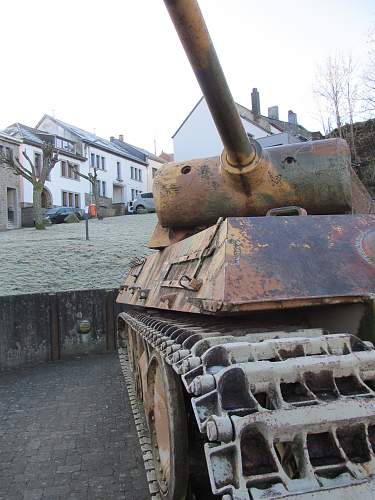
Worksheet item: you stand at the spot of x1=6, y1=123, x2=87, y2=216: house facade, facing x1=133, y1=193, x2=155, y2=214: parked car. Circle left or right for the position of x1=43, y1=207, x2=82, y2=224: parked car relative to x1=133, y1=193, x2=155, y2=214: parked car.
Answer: right

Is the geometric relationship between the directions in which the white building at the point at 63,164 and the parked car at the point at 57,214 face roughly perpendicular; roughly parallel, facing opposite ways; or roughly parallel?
roughly perpendicular

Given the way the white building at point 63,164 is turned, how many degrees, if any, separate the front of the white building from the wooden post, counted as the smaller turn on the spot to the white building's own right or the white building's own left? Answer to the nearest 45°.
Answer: approximately 45° to the white building's own right

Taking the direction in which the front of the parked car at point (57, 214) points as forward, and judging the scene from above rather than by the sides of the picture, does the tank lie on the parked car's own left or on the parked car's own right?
on the parked car's own left

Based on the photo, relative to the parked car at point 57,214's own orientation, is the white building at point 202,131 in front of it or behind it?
behind

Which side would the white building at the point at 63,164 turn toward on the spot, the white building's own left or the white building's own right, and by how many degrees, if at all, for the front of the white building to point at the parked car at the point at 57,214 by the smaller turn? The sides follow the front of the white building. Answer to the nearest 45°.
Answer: approximately 45° to the white building's own right

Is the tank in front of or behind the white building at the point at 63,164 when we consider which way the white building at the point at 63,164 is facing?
in front
